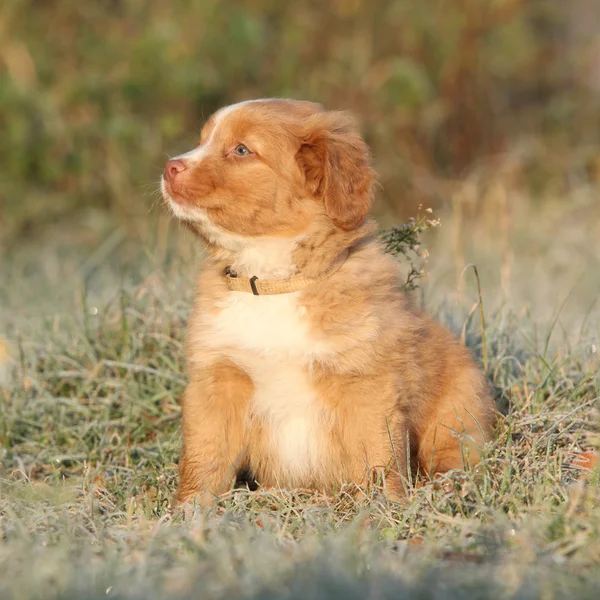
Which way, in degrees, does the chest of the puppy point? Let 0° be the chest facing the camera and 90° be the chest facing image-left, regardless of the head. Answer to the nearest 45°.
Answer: approximately 45°
